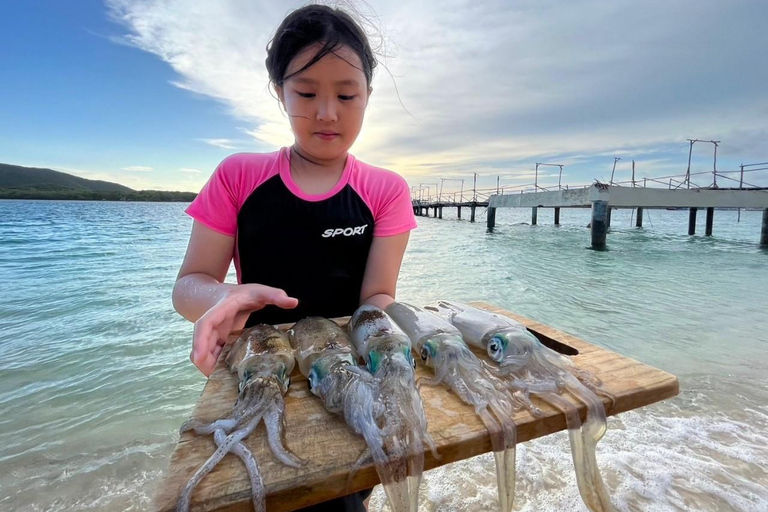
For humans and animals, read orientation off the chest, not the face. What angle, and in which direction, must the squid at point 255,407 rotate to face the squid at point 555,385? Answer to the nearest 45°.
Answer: approximately 90° to its left

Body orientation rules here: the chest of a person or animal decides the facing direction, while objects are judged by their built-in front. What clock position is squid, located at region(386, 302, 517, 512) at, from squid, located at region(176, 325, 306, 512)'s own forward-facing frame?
squid, located at region(386, 302, 517, 512) is roughly at 9 o'clock from squid, located at region(176, 325, 306, 512).

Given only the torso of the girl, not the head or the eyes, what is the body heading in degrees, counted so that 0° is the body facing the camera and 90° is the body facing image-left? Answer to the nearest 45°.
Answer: approximately 0°

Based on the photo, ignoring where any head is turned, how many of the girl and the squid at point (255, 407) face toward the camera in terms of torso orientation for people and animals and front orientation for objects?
2
